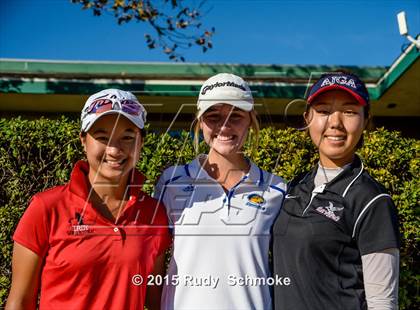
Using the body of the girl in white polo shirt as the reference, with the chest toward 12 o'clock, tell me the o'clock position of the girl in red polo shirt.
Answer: The girl in red polo shirt is roughly at 2 o'clock from the girl in white polo shirt.

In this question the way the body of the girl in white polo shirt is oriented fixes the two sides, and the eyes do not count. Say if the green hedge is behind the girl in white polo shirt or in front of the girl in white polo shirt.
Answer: behind

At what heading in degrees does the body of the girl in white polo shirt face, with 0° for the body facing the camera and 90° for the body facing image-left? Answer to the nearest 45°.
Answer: approximately 0°

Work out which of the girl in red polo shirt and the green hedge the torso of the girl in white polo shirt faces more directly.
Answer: the girl in red polo shirt
